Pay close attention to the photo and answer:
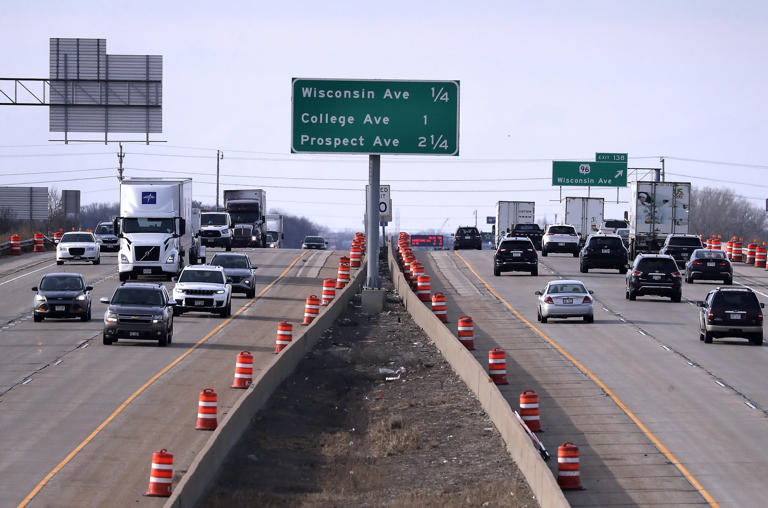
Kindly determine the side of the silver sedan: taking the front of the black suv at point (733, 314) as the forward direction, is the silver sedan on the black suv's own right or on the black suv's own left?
on the black suv's own left

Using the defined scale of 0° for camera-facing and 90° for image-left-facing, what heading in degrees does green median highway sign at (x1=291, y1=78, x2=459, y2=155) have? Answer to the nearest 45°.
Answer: approximately 0°

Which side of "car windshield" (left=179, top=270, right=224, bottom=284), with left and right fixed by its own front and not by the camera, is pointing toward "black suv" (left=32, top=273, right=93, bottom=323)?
right

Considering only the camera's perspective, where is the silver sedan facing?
facing away from the viewer

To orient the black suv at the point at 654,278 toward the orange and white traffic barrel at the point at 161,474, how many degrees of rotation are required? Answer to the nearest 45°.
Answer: approximately 180°

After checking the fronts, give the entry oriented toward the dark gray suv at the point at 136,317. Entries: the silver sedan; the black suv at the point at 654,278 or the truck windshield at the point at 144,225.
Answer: the truck windshield

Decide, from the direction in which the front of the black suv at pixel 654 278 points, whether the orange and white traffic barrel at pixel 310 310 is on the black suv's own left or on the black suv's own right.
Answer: on the black suv's own left

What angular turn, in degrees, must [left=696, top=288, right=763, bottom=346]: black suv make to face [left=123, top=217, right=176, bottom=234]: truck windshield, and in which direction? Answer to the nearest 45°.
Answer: approximately 90° to its left

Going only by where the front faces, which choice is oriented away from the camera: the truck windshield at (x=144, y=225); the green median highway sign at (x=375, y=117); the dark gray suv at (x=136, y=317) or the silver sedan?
the silver sedan

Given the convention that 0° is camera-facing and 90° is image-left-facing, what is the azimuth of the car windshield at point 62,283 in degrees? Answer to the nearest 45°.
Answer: approximately 0°

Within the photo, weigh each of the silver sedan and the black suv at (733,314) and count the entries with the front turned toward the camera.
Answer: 0

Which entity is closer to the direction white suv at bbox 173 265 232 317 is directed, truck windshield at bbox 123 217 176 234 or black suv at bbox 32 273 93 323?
the black suv

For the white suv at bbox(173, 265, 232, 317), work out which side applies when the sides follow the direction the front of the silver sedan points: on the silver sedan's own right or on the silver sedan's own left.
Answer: on the silver sedan's own left

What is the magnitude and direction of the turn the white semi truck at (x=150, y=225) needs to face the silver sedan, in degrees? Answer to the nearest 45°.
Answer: approximately 45° to its left
